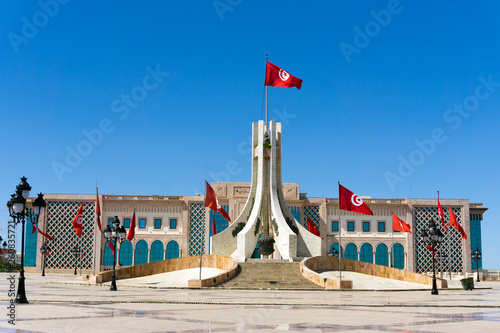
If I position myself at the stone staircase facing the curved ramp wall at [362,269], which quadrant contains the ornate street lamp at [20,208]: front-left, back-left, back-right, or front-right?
back-right

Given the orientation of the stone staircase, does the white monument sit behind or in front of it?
behind

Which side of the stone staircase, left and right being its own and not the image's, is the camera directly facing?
front

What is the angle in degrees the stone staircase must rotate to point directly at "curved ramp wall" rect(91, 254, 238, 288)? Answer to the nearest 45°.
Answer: approximately 135° to its right

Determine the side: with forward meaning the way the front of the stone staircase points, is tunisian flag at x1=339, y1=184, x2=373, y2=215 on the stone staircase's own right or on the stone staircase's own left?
on the stone staircase's own left

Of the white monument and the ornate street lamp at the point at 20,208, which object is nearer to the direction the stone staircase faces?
the ornate street lamp

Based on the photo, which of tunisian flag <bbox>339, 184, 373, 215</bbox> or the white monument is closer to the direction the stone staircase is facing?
the tunisian flag
